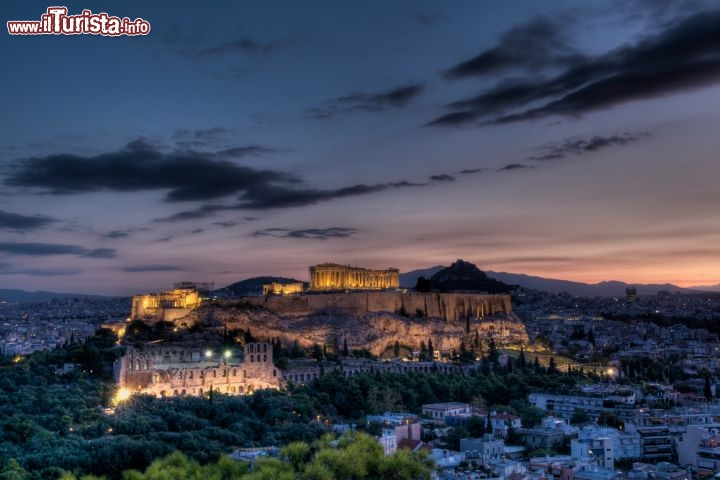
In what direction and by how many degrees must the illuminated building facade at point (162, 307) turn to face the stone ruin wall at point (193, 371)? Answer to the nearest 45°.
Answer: approximately 45° to its left

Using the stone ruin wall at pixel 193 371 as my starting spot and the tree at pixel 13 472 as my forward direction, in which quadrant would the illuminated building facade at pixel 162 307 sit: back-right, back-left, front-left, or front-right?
back-right

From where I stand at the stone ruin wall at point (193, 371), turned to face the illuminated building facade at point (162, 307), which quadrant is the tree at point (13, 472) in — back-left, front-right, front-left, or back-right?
back-left

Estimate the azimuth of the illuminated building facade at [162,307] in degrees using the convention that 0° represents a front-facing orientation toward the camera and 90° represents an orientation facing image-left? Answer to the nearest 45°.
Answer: approximately 45°

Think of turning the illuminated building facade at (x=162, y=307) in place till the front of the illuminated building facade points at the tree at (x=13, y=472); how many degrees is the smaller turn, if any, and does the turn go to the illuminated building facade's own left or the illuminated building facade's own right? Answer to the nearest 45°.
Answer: approximately 45° to the illuminated building facade's own left
